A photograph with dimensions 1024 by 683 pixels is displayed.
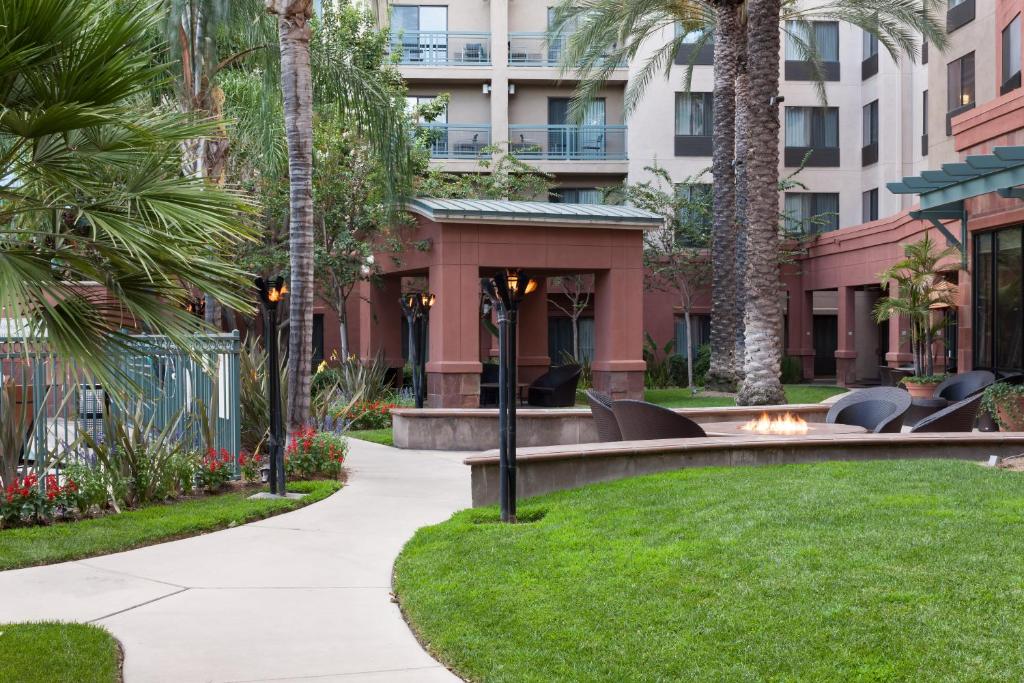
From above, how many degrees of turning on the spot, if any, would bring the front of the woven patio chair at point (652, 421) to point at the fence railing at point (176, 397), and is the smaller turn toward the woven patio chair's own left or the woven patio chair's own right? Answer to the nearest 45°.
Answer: approximately 135° to the woven patio chair's own left

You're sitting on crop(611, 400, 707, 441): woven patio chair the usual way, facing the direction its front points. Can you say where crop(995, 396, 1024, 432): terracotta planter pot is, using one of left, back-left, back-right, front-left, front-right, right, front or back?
front

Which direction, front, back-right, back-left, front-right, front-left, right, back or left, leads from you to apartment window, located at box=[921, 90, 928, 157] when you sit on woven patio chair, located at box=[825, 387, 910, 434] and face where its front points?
back-right

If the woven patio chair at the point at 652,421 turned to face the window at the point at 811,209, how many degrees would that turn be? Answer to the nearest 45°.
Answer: approximately 45° to its left

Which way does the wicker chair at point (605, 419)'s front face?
to the viewer's right

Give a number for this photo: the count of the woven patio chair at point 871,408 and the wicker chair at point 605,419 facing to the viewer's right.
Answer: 1

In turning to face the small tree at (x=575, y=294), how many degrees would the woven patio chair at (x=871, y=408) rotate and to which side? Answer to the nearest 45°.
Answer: approximately 90° to its right

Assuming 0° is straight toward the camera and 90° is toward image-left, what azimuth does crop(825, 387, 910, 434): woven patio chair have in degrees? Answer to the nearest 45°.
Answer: approximately 45°

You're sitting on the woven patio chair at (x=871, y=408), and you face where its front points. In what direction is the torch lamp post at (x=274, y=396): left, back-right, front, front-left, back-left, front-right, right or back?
front

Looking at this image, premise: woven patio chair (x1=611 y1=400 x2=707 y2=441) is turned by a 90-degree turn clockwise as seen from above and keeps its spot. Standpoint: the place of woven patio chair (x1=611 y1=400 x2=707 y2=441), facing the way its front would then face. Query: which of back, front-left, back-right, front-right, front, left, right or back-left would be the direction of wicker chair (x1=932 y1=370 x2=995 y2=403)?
left

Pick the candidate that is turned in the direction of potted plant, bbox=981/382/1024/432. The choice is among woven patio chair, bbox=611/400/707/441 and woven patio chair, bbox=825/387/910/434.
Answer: woven patio chair, bbox=611/400/707/441

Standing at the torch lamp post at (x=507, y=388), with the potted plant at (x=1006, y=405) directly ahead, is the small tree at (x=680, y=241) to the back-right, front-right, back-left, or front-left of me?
front-left

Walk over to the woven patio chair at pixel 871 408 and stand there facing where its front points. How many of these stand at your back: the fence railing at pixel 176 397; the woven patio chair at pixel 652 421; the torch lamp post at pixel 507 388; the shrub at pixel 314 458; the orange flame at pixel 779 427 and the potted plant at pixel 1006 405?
1

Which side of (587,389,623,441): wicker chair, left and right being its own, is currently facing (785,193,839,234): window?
left

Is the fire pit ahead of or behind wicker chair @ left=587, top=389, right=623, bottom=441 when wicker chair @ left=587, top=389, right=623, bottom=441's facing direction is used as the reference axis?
ahead

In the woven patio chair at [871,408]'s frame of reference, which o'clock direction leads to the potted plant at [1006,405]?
The potted plant is roughly at 6 o'clock from the woven patio chair.

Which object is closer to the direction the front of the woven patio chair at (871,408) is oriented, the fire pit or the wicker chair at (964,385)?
the fire pit

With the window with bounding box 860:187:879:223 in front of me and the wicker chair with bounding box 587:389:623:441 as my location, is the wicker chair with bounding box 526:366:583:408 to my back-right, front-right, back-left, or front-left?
front-left

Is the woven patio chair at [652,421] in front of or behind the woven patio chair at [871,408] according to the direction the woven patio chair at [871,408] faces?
in front
